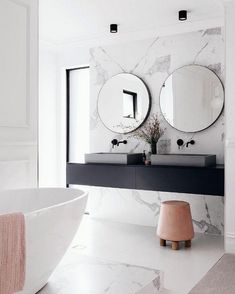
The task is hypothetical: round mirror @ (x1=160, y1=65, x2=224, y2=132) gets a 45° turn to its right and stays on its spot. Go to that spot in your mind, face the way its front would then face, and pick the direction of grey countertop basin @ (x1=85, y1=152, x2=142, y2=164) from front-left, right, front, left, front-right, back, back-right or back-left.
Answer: front-right

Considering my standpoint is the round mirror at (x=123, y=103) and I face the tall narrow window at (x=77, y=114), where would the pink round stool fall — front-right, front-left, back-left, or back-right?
back-left

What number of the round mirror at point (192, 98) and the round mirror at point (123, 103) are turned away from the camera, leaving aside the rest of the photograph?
0

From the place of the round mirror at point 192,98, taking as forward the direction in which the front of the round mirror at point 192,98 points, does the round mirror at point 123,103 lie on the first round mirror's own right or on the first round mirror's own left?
on the first round mirror's own right

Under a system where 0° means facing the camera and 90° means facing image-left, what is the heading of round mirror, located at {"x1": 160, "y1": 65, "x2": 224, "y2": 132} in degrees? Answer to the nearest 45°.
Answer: approximately 0°

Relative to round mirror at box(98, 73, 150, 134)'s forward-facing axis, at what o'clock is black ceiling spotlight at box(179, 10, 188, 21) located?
The black ceiling spotlight is roughly at 9 o'clock from the round mirror.

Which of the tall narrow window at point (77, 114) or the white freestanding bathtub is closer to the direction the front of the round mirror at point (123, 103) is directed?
the white freestanding bathtub

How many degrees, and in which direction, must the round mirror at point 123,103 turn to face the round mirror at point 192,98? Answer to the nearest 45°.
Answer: approximately 90° to its left

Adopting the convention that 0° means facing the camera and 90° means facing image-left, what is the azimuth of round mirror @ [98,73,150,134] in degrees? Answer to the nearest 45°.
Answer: approximately 45°

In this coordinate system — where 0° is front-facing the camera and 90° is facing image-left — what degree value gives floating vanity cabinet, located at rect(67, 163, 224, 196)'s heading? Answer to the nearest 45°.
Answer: approximately 45°

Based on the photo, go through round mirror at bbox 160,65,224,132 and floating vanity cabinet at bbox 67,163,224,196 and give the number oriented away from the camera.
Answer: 0
